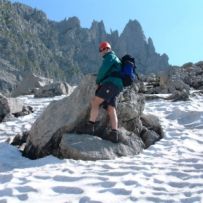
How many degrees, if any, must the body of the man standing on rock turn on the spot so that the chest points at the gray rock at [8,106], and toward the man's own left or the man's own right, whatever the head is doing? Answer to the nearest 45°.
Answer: approximately 45° to the man's own right

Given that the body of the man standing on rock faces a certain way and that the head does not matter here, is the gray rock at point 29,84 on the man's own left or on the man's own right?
on the man's own right

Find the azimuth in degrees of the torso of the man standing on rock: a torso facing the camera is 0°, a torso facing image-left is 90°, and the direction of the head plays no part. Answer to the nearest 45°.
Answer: approximately 90°
